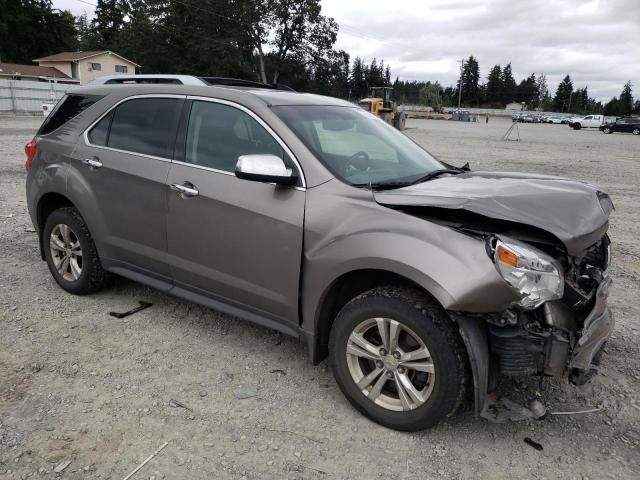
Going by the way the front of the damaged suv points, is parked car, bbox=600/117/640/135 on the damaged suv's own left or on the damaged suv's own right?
on the damaged suv's own left

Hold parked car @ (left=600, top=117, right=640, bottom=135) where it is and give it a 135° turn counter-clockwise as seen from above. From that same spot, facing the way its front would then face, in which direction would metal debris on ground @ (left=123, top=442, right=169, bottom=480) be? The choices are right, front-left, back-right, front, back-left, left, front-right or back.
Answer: front-right

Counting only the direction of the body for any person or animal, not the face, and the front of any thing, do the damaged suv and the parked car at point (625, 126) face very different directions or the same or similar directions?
very different directions

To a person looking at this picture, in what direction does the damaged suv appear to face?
facing the viewer and to the right of the viewer

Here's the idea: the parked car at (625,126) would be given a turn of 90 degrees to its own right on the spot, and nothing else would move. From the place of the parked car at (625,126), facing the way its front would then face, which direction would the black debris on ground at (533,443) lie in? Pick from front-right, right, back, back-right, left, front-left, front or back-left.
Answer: back

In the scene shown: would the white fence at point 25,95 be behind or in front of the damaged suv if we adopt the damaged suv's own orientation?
behind

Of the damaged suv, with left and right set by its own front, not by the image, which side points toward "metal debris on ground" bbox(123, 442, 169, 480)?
right

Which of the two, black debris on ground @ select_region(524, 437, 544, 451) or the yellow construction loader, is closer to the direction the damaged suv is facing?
the black debris on ground

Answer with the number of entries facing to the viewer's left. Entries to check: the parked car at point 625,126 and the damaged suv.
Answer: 1

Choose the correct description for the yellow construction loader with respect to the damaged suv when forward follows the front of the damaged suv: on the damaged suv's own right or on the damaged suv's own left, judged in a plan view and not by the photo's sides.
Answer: on the damaged suv's own left

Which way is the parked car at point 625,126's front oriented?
to the viewer's left

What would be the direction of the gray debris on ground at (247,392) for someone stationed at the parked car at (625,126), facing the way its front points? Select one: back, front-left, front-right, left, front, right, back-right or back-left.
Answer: left

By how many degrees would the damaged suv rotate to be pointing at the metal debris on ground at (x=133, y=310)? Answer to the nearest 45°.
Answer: approximately 180°

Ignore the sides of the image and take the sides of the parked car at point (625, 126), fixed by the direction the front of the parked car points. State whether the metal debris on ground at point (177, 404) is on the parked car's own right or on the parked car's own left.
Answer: on the parked car's own left
